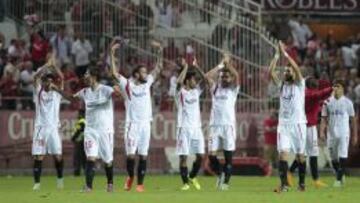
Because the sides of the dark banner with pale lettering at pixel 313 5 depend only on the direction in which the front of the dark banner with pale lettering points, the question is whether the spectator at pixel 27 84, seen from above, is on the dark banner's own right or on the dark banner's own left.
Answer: on the dark banner's own right

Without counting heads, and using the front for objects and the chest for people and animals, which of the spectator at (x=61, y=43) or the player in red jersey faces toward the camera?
the spectator

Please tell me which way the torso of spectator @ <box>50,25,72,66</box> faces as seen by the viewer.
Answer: toward the camera

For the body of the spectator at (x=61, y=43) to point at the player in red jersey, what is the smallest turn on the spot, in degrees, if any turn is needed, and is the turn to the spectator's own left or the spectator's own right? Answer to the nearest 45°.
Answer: approximately 45° to the spectator's own left

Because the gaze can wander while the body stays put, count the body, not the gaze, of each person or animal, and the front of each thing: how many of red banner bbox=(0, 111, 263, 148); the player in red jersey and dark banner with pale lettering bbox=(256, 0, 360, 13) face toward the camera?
2

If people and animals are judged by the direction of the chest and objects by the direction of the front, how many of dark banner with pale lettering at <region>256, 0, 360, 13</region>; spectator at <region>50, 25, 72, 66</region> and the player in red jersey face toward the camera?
2

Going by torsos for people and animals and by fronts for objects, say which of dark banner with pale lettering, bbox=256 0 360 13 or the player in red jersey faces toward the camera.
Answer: the dark banner with pale lettering

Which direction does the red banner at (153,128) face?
toward the camera

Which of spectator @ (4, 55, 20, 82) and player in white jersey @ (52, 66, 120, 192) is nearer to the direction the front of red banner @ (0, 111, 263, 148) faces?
the player in white jersey

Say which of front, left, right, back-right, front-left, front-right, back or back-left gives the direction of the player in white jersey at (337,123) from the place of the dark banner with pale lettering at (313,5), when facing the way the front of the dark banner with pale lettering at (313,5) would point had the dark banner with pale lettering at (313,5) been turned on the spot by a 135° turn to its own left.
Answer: back-right

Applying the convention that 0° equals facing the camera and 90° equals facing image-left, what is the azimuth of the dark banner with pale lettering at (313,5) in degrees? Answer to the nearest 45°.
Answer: approximately 0°
